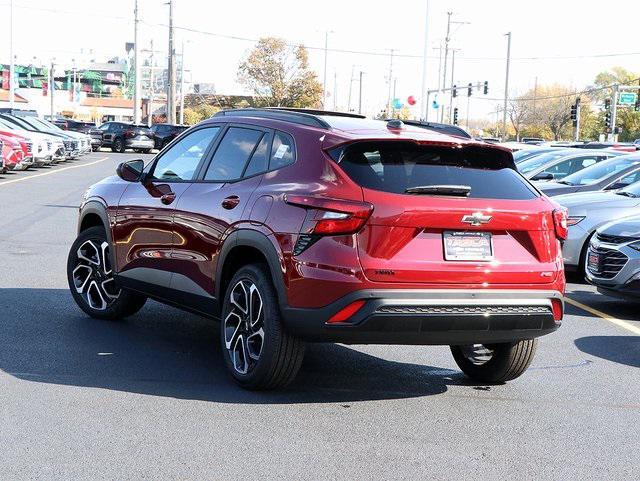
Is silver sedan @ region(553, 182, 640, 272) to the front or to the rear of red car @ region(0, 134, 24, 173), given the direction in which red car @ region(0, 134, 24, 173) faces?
to the front

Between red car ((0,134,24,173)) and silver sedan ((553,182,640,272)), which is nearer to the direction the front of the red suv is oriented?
the red car

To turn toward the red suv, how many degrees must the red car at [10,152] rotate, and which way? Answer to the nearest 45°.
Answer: approximately 45° to its right

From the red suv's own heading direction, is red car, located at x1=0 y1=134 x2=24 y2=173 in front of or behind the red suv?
in front

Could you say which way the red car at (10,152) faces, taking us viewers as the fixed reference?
facing the viewer and to the right of the viewer

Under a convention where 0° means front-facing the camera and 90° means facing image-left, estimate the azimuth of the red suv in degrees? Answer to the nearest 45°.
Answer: approximately 135°

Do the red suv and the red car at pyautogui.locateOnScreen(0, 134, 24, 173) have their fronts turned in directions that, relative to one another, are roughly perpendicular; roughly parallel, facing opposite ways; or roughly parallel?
roughly parallel, facing opposite ways
